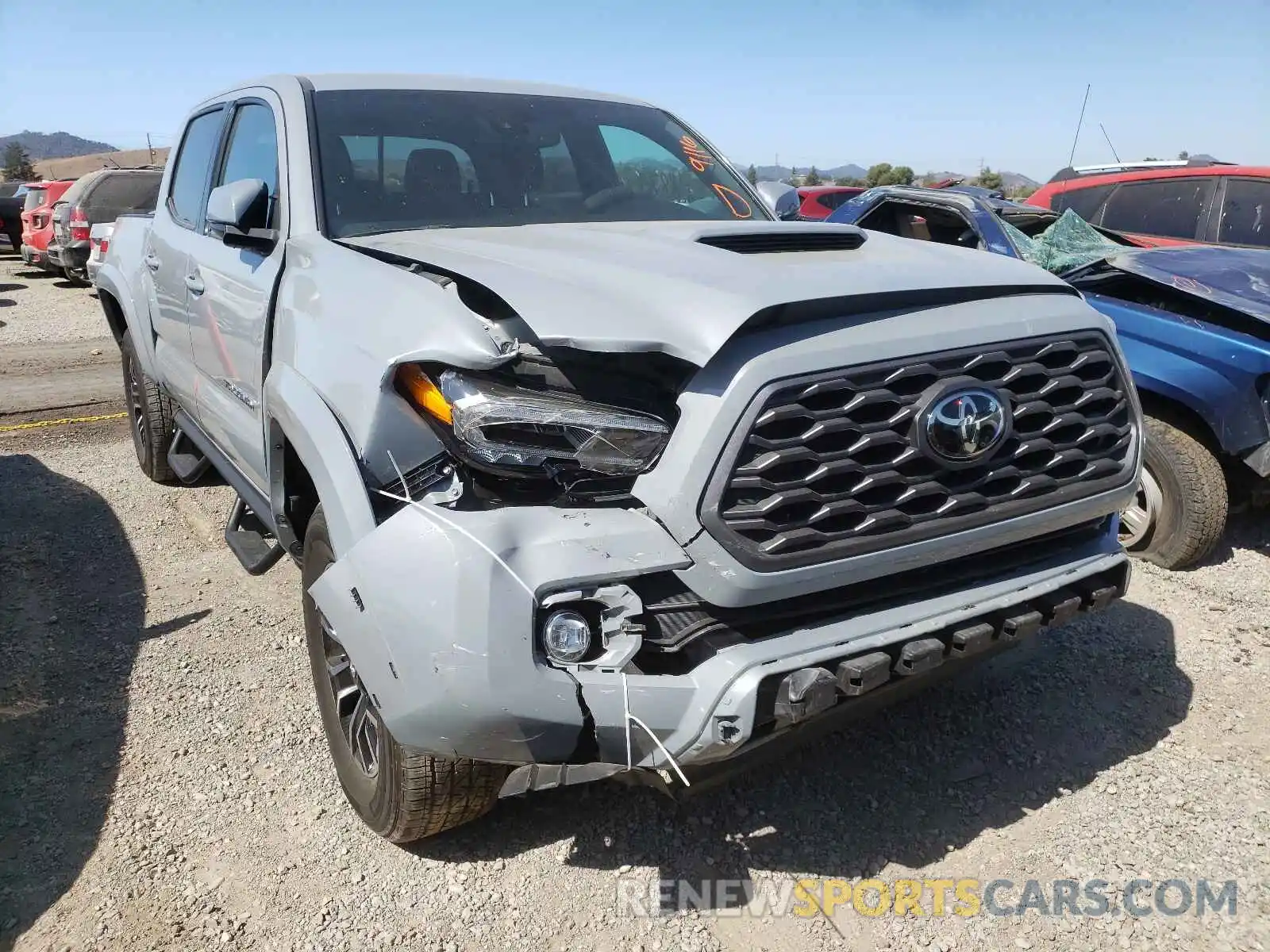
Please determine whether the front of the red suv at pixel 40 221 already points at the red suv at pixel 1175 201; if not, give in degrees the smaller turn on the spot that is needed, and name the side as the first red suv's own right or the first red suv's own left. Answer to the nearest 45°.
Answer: approximately 90° to the first red suv's own right

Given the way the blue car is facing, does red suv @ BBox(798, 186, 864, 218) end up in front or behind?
behind

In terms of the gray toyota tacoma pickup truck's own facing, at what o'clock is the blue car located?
The blue car is roughly at 9 o'clock from the gray toyota tacoma pickup truck.

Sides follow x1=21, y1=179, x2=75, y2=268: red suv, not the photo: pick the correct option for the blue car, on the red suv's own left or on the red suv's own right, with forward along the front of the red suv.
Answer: on the red suv's own right

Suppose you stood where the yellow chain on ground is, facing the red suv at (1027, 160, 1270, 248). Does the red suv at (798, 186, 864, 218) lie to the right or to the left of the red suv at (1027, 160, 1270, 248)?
left

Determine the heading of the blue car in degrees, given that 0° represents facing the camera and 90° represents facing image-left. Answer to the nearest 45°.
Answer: approximately 315°

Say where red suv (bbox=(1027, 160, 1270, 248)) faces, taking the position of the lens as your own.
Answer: facing to the right of the viewer

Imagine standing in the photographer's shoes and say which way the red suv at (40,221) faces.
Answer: facing away from the viewer and to the right of the viewer

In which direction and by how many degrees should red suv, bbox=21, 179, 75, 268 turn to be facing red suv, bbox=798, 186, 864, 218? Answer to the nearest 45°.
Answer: approximately 90° to its right

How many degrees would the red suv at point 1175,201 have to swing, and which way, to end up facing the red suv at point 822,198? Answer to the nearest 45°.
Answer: approximately 135° to its left
